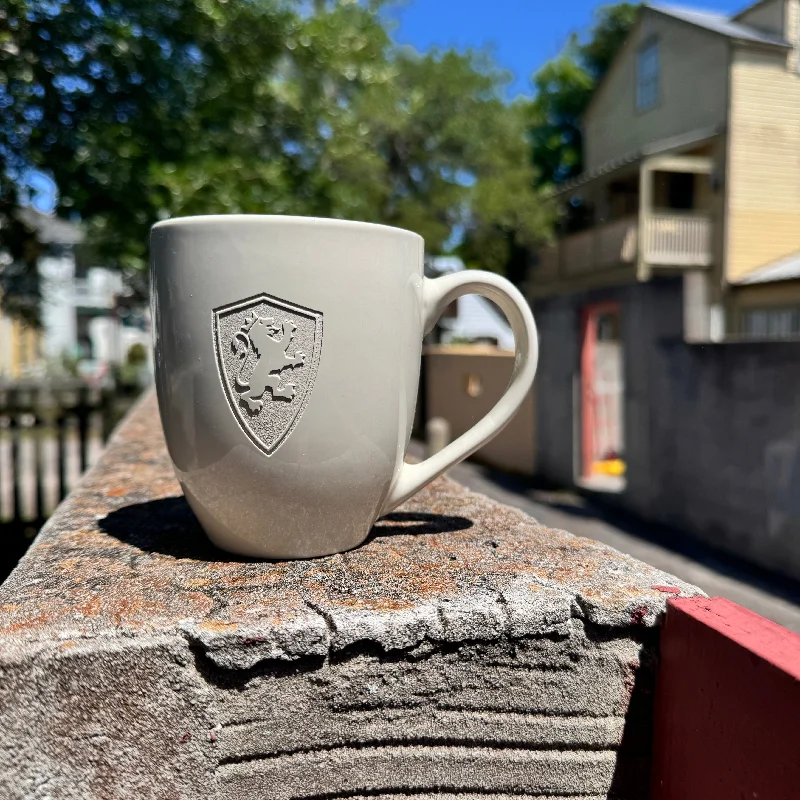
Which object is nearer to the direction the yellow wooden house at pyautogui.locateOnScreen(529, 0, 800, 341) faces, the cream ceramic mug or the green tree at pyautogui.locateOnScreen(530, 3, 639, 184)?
the cream ceramic mug

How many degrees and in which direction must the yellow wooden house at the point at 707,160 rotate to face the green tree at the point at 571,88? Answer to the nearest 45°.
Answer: approximately 90° to its right

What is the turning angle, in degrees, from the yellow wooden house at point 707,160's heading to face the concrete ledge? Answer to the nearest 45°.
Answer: approximately 45° to its left

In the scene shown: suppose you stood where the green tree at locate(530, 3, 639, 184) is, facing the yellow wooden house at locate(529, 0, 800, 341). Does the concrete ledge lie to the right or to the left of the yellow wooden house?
right

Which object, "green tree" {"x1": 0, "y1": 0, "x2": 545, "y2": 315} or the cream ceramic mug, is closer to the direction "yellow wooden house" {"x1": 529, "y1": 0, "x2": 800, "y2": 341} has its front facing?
the cream ceramic mug

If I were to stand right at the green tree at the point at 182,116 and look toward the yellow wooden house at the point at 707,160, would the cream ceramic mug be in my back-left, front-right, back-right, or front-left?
front-right

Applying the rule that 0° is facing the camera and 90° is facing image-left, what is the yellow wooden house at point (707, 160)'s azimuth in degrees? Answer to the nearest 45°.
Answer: approximately 45°
